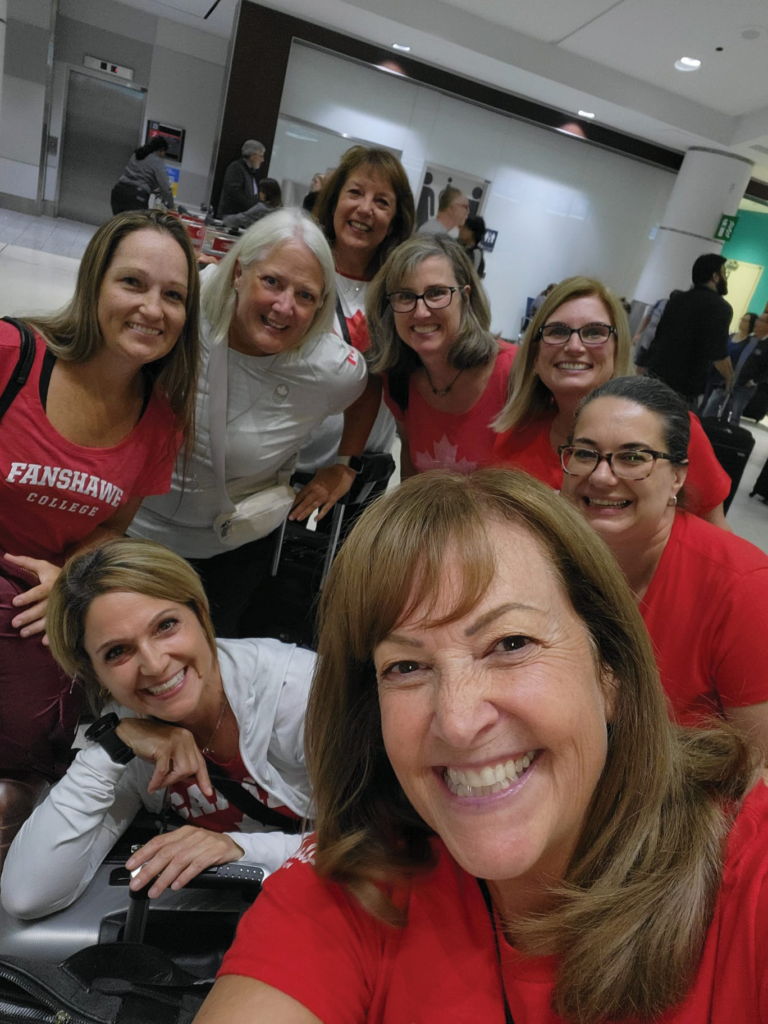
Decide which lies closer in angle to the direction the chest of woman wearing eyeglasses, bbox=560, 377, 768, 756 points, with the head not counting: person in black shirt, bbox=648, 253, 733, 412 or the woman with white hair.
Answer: the woman with white hair

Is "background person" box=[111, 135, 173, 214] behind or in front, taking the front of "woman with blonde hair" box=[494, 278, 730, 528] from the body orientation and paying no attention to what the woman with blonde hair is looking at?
behind

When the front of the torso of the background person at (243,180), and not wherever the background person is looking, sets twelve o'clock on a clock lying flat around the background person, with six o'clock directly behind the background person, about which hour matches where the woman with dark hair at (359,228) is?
The woman with dark hair is roughly at 3 o'clock from the background person.

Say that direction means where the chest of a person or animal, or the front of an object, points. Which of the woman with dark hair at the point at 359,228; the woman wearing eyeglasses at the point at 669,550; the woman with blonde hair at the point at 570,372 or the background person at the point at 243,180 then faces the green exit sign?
the background person

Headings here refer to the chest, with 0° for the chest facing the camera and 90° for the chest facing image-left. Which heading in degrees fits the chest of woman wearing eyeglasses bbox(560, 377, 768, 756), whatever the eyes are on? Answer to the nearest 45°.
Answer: approximately 45°

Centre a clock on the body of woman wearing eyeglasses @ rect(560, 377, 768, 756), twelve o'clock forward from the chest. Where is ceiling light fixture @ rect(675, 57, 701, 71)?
The ceiling light fixture is roughly at 4 o'clock from the woman wearing eyeglasses.

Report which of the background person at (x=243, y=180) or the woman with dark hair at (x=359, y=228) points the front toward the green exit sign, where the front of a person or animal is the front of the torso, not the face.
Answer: the background person

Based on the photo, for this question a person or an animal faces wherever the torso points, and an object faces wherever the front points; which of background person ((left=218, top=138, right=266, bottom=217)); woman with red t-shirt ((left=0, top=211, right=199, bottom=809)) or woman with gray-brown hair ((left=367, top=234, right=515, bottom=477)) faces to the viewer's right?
the background person

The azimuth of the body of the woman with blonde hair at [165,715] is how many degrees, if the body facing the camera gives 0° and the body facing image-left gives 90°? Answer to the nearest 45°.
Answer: approximately 0°

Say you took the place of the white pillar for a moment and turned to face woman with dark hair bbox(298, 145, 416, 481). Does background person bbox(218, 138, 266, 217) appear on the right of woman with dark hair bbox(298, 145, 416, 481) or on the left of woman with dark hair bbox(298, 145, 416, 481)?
right

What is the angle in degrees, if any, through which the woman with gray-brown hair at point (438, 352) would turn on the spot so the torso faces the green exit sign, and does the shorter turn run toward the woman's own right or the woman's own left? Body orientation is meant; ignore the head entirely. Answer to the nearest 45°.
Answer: approximately 180°

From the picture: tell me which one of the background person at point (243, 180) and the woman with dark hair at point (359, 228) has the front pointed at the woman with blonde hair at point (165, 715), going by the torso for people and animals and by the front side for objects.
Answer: the woman with dark hair
